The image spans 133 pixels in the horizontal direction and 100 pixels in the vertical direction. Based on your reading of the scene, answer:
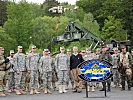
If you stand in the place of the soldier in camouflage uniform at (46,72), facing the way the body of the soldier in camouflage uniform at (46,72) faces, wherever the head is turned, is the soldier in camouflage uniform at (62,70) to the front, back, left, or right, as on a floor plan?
left

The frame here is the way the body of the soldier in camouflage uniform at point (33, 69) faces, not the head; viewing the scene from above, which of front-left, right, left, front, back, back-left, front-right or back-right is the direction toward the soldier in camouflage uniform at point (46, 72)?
left

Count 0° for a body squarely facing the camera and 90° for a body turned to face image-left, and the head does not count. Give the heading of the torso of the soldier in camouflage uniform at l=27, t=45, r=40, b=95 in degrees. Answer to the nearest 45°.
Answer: approximately 0°

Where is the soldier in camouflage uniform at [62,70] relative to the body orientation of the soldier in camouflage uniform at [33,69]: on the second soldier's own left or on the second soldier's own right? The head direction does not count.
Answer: on the second soldier's own left

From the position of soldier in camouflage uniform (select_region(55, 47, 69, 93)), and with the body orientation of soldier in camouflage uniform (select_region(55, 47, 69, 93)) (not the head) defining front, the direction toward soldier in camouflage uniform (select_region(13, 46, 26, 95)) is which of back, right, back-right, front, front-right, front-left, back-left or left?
right

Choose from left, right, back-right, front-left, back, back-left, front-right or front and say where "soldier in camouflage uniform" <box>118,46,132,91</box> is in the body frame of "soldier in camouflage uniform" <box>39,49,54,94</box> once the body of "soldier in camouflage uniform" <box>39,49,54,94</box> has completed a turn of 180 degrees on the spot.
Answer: right

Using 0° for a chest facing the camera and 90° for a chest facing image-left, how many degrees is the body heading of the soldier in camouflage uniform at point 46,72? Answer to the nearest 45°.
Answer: approximately 0°

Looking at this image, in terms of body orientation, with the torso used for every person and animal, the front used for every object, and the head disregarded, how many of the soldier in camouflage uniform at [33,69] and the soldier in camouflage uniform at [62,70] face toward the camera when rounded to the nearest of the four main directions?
2
